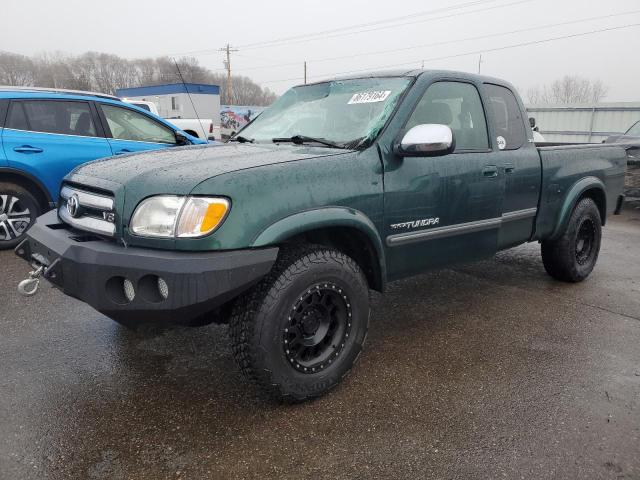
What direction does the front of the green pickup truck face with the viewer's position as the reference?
facing the viewer and to the left of the viewer

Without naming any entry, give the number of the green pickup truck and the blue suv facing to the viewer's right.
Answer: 1

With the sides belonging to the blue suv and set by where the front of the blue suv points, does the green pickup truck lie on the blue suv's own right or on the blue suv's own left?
on the blue suv's own right

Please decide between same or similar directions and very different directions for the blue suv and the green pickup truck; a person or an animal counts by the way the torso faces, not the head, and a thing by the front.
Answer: very different directions

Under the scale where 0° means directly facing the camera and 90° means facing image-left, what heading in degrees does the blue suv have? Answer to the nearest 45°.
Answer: approximately 270°

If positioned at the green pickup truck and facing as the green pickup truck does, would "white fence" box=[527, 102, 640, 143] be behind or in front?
behind

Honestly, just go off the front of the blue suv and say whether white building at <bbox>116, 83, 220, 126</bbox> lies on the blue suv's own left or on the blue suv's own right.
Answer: on the blue suv's own left

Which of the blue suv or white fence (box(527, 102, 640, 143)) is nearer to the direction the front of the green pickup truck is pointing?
the blue suv

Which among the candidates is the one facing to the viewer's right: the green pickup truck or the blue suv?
the blue suv

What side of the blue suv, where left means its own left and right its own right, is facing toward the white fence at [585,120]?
front

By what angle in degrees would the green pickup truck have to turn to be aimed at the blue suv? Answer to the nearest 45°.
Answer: approximately 90° to its right

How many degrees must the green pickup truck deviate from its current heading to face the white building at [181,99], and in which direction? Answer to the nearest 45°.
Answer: approximately 135° to its right
